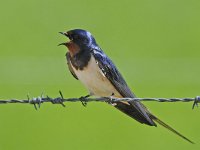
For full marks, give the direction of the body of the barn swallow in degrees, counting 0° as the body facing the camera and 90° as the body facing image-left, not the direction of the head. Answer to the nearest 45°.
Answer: approximately 45°
